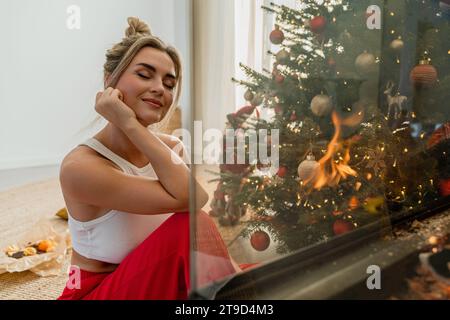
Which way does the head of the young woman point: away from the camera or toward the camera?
toward the camera

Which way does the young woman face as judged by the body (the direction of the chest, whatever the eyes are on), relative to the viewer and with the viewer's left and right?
facing the viewer and to the right of the viewer
